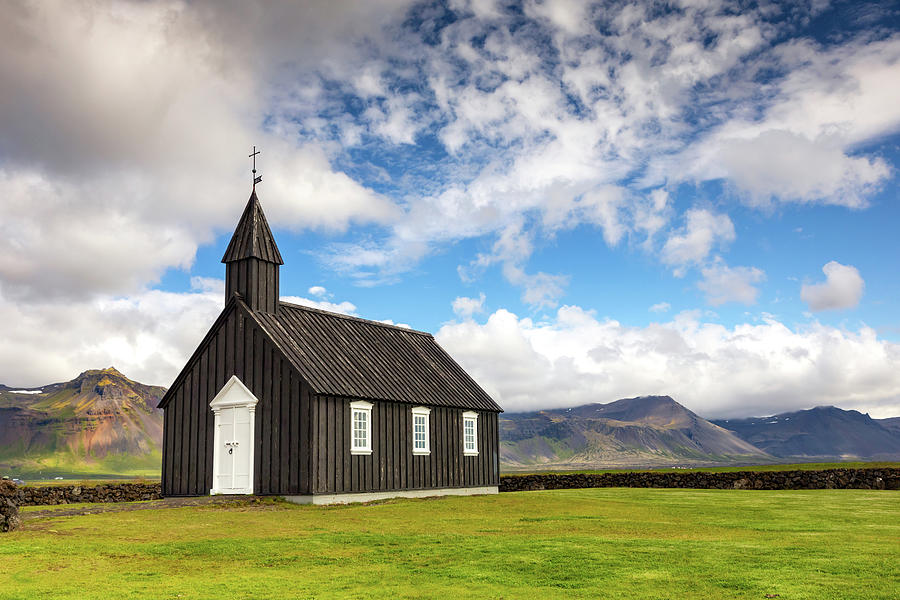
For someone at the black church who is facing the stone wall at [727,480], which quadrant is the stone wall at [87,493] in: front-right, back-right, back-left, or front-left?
back-left

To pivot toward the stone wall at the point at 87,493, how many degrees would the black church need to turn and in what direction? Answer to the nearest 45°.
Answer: approximately 45° to its right

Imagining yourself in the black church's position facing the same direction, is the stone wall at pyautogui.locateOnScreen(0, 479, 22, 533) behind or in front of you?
in front

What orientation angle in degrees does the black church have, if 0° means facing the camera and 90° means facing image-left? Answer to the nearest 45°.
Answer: approximately 45°
